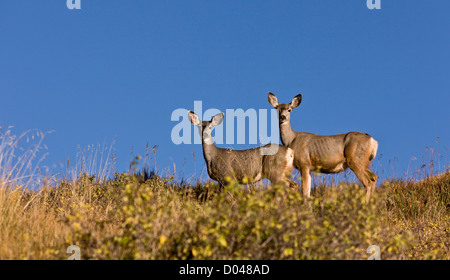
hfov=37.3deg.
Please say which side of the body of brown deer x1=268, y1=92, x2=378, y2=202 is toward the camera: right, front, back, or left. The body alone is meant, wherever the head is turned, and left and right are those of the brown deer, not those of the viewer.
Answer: left

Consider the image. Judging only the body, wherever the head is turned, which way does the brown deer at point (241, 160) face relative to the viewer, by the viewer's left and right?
facing to the left of the viewer

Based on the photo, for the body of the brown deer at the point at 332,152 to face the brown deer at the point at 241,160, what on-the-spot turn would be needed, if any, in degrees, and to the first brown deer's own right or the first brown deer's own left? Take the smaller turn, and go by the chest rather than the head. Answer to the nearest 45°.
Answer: approximately 45° to the first brown deer's own left

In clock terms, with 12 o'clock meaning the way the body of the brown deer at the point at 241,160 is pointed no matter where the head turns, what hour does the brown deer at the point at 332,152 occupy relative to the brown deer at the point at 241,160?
the brown deer at the point at 332,152 is roughly at 5 o'clock from the brown deer at the point at 241,160.

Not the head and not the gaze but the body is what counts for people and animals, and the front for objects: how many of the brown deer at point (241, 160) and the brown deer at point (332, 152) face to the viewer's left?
2
